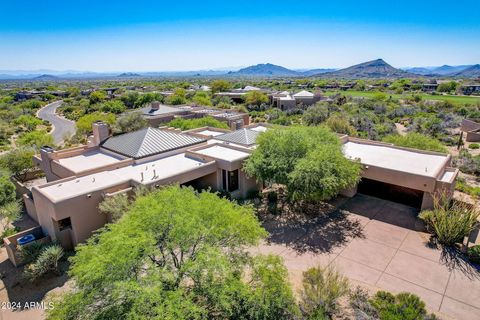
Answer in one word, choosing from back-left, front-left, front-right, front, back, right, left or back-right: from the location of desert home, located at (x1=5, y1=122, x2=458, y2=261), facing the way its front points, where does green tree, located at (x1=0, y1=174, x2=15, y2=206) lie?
right

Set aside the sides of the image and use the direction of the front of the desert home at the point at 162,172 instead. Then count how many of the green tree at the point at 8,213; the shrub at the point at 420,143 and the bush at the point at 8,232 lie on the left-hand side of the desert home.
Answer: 1

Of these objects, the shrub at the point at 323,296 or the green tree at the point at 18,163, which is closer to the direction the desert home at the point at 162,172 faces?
the shrub

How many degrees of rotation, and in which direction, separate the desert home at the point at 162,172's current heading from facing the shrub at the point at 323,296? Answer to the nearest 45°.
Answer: approximately 45° to its left

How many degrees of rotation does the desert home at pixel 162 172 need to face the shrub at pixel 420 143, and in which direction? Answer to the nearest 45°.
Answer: approximately 90° to its left

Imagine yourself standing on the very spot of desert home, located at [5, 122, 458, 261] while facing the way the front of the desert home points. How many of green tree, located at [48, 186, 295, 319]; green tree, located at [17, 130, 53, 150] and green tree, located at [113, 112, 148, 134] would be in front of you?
1

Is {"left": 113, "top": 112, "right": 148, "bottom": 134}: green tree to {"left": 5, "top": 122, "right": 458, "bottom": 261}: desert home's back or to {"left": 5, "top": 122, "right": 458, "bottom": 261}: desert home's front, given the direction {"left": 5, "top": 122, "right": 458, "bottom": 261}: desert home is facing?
to the back

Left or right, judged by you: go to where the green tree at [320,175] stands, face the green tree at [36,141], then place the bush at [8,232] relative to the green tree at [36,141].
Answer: left

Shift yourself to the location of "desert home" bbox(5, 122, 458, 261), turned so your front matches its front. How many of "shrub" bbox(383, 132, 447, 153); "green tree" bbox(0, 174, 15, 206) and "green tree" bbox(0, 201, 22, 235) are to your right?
2

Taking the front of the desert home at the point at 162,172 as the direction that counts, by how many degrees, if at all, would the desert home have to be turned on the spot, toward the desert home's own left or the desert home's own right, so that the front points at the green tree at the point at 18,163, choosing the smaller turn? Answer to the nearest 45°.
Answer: approximately 90° to the desert home's own right

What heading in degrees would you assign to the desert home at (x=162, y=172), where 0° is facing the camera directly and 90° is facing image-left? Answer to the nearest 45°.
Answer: approximately 0°

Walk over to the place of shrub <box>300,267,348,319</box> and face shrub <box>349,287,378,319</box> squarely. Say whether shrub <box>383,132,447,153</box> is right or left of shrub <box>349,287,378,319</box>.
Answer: left

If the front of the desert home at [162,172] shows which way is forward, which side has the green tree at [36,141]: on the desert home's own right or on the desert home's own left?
on the desert home's own right

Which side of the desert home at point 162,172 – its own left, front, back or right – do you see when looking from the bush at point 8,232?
right
